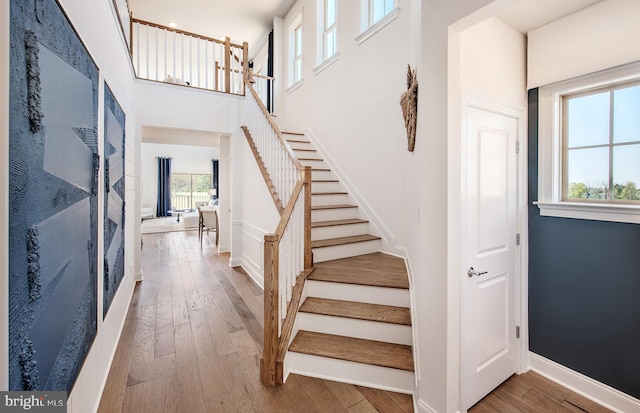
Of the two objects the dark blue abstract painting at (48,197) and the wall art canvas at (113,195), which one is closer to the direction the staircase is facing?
the dark blue abstract painting

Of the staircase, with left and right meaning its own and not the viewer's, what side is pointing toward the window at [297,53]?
back

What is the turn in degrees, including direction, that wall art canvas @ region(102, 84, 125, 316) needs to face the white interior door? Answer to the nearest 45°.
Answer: approximately 45° to its right

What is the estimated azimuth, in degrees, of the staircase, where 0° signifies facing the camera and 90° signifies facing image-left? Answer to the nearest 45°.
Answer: approximately 0°

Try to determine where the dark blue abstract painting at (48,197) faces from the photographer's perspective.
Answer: facing to the right of the viewer

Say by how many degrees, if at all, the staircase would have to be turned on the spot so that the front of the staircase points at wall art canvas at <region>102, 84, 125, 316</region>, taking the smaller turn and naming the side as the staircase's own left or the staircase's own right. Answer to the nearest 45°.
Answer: approximately 90° to the staircase's own right

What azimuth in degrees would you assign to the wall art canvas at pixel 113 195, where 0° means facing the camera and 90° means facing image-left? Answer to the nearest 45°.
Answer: approximately 270°
